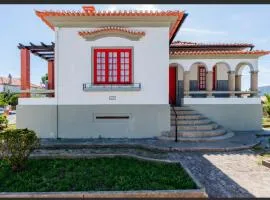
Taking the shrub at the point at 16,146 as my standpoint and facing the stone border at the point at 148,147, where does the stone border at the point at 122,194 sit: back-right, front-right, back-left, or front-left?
front-right

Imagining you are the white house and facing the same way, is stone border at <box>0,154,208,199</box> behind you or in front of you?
in front

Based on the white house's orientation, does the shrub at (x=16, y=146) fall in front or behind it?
in front

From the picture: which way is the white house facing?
toward the camera

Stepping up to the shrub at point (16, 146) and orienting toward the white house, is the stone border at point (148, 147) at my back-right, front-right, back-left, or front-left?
front-right
